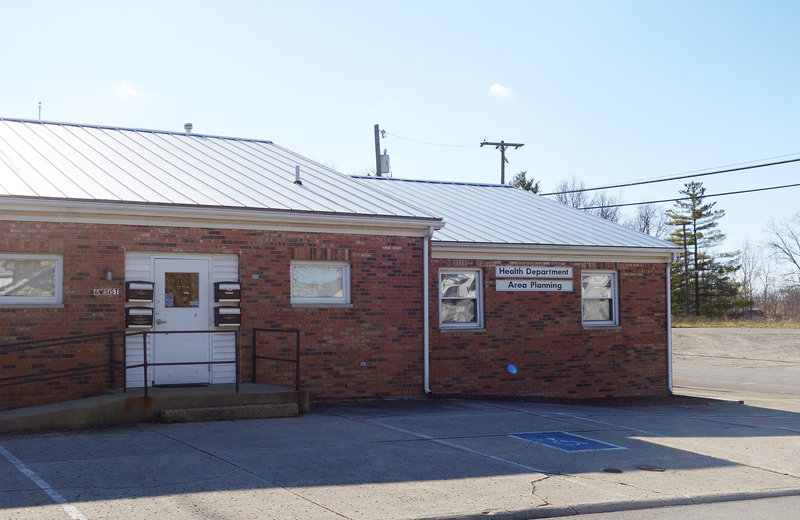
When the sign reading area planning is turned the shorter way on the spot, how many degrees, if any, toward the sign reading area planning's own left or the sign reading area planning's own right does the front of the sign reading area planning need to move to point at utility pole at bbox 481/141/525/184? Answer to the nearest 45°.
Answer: approximately 180°

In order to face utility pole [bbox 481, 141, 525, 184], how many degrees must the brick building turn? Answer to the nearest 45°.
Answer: approximately 180°

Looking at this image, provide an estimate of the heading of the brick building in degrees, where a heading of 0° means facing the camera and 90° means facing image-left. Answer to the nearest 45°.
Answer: approximately 0°

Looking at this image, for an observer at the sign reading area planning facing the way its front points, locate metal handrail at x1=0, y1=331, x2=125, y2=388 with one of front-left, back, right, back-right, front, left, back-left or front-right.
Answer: front-right
